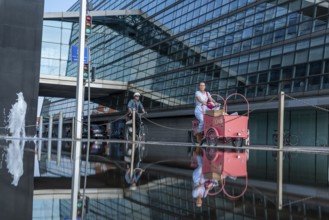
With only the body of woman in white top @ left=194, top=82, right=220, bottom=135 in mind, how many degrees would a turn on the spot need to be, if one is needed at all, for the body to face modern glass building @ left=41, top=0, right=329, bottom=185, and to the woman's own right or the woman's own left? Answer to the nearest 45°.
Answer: approximately 135° to the woman's own left

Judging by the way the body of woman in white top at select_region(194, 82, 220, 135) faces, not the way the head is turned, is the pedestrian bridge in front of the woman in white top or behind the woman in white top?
behind

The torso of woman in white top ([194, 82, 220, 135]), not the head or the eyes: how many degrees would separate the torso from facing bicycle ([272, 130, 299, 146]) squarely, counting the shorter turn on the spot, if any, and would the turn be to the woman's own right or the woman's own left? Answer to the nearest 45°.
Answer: approximately 135° to the woman's own left
